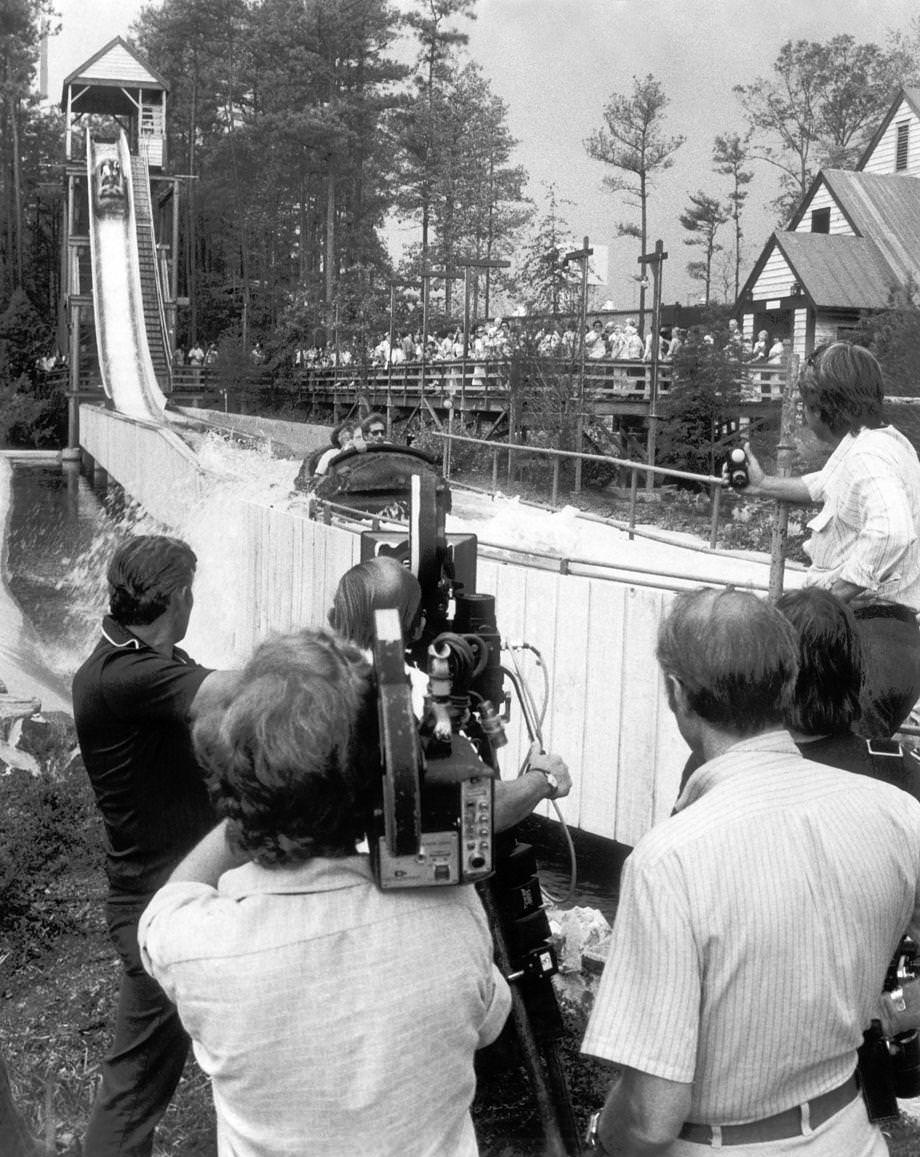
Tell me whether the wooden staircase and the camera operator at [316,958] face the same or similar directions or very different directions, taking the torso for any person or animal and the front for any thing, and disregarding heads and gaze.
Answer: very different directions

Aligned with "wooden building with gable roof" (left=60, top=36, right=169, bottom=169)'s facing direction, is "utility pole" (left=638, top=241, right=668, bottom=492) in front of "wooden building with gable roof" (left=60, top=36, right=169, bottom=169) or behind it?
in front

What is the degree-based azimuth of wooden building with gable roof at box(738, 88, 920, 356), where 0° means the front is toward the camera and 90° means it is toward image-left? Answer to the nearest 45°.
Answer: approximately 45°

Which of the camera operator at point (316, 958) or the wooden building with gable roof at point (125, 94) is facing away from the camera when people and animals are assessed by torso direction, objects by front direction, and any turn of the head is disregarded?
the camera operator

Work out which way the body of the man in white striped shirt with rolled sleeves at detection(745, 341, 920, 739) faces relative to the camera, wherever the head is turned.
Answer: to the viewer's left

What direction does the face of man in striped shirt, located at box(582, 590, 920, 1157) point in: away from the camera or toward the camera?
away from the camera

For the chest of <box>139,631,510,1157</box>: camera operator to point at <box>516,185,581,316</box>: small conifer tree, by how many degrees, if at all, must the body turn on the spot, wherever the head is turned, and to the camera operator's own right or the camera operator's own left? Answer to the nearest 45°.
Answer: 0° — they already face it

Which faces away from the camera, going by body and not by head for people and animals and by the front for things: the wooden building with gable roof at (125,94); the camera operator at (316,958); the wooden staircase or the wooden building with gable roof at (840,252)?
the camera operator

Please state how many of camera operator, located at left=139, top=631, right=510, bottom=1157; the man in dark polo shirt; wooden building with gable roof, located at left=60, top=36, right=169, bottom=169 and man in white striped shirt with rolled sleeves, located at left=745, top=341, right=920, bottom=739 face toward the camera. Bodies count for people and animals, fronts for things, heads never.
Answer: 1

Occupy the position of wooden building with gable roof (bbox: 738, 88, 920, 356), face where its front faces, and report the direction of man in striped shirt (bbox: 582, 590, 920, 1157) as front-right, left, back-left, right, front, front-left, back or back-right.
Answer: front-left

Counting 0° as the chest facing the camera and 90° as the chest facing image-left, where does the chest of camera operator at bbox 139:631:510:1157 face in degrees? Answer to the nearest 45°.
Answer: approximately 180°

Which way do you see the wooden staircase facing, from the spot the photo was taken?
facing the viewer

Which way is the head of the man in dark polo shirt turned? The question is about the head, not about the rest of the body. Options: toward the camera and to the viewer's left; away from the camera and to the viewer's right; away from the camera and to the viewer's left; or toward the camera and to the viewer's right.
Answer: away from the camera and to the viewer's right

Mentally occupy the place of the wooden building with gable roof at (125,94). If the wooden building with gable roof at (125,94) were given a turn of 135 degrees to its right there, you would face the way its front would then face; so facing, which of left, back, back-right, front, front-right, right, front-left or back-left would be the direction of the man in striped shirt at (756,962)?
back-left

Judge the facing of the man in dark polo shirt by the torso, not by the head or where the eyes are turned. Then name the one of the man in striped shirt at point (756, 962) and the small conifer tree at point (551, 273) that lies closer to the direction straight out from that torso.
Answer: the small conifer tree

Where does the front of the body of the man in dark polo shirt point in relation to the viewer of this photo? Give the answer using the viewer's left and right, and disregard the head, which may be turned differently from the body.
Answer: facing away from the viewer and to the right of the viewer

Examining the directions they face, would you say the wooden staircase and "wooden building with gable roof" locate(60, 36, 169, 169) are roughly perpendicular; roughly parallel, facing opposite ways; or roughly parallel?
roughly parallel

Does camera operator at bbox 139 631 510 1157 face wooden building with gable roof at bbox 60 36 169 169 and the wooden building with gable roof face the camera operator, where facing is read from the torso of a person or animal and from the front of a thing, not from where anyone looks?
yes

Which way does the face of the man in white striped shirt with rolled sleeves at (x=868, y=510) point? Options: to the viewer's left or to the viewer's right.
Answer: to the viewer's left
